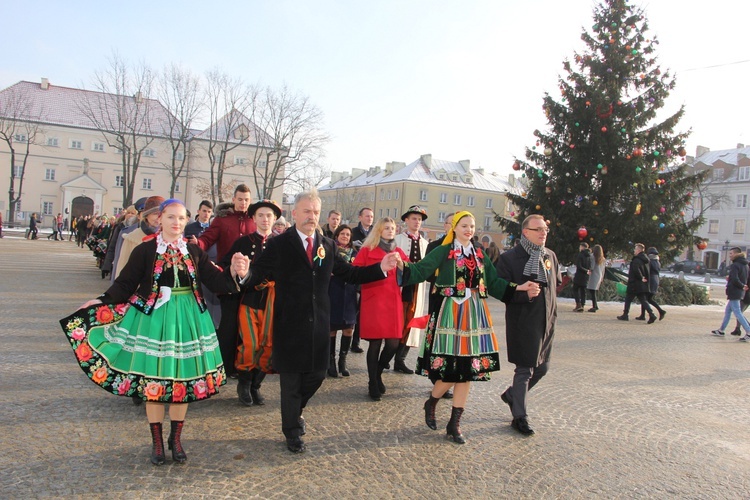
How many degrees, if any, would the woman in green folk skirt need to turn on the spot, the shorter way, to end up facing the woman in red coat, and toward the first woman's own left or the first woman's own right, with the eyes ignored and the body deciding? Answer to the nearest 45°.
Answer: approximately 135° to the first woman's own left

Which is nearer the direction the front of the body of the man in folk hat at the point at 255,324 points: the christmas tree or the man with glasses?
the man with glasses

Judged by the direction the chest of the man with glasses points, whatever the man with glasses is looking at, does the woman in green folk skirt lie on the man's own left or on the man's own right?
on the man's own right

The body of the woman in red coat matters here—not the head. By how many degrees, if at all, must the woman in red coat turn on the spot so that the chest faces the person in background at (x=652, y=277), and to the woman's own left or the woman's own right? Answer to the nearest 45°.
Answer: approximately 90° to the woman's own left

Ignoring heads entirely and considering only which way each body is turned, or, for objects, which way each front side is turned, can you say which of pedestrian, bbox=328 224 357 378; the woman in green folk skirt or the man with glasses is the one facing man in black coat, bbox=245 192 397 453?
the pedestrian

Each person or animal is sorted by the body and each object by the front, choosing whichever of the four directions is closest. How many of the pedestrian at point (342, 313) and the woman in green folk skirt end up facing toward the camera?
2

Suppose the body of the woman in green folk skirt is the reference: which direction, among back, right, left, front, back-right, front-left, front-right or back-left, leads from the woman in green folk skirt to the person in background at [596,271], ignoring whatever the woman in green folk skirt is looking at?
back-left

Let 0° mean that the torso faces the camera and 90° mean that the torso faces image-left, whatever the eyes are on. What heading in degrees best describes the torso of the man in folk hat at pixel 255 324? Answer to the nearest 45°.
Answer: approximately 315°

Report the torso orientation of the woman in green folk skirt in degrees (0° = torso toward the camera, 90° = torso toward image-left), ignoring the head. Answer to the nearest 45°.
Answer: approximately 0°
